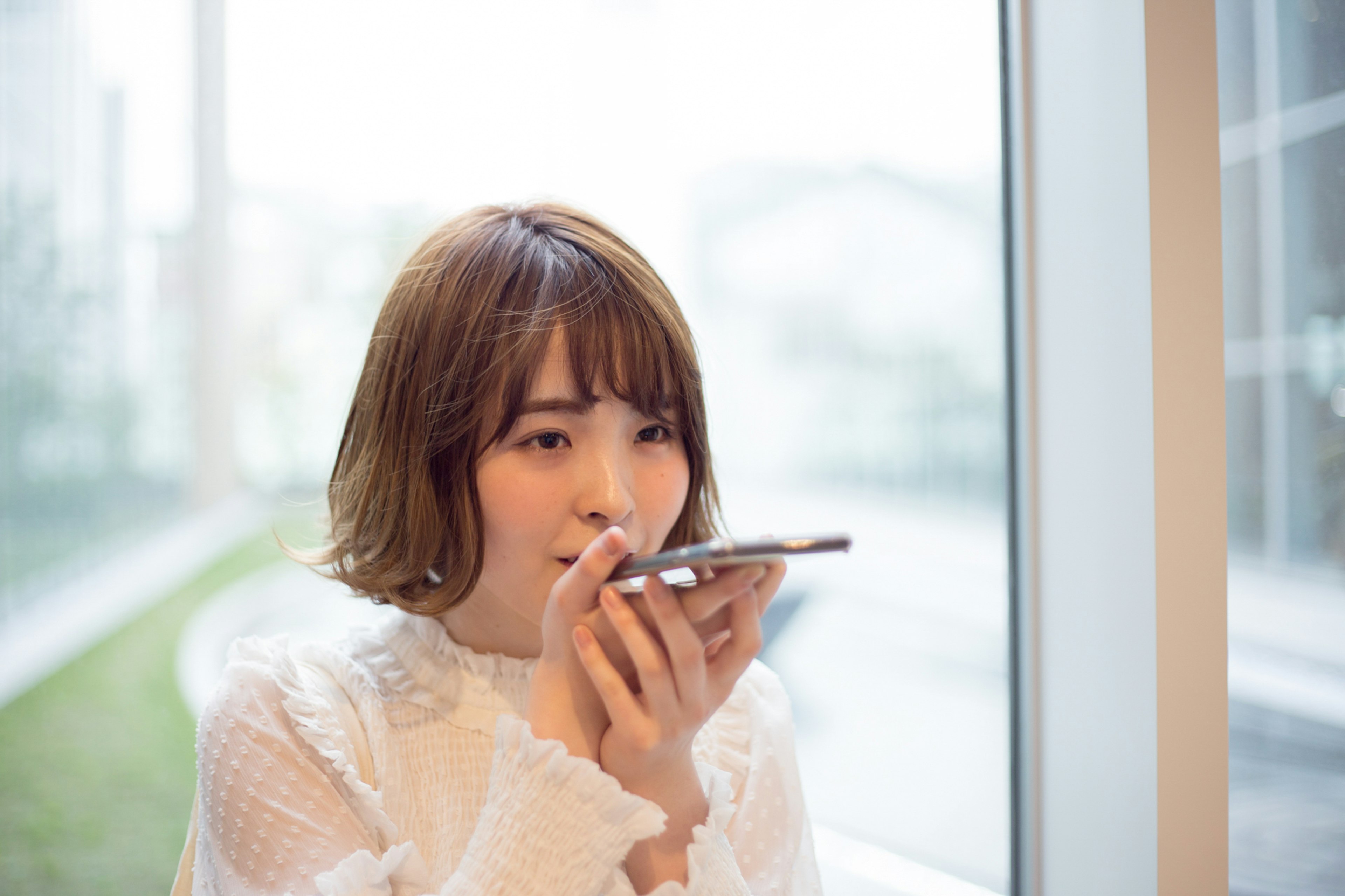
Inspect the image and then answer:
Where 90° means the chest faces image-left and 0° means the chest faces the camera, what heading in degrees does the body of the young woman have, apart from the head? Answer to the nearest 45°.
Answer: approximately 315°
